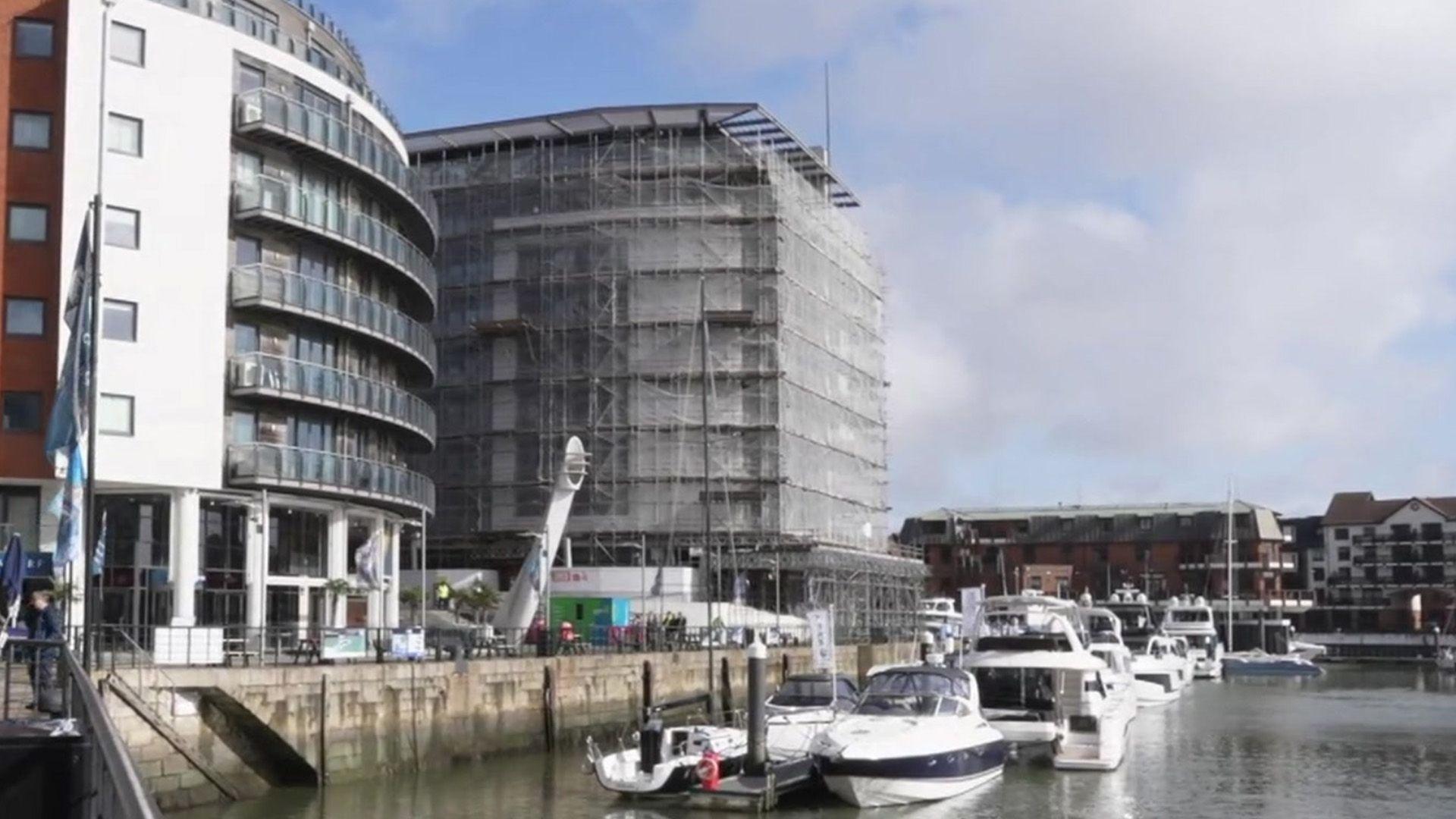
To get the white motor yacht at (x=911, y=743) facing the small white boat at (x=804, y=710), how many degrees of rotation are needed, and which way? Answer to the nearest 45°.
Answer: approximately 90° to its right

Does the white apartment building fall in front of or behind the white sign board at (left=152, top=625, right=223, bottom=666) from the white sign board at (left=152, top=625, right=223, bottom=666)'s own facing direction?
behind

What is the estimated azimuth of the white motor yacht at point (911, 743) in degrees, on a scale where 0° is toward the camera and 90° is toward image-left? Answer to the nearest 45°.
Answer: approximately 45°

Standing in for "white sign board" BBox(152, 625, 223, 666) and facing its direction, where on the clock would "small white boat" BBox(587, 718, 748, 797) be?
The small white boat is roughly at 10 o'clock from the white sign board.

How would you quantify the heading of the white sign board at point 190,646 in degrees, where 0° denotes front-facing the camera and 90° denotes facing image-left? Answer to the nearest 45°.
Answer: approximately 0°

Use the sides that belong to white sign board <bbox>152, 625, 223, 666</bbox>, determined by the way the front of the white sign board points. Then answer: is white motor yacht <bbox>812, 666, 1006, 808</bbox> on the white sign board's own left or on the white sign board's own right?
on the white sign board's own left

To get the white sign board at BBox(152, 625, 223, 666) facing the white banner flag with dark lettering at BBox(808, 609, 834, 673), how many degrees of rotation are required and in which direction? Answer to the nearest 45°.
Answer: approximately 90° to its left

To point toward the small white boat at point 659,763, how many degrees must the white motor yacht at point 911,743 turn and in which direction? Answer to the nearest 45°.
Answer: approximately 45° to its right
